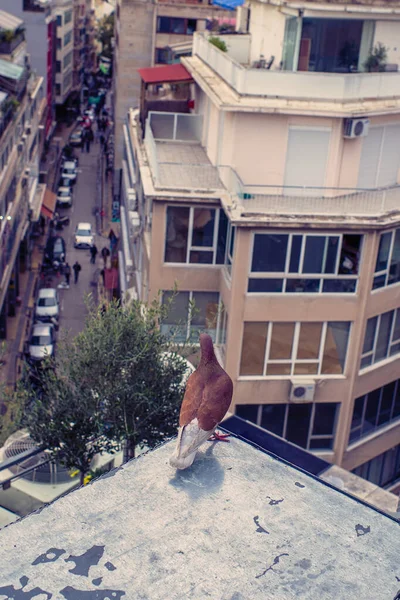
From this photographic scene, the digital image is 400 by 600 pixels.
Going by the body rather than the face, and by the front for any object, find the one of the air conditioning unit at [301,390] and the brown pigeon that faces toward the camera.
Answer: the air conditioning unit

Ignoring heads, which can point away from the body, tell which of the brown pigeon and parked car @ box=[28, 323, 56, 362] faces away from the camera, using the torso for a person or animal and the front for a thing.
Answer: the brown pigeon

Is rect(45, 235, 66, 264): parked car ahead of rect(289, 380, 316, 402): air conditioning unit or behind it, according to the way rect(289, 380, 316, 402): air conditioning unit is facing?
behind

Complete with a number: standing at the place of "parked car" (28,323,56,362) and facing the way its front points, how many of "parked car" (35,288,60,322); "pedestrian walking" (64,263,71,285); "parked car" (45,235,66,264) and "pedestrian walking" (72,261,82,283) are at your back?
4

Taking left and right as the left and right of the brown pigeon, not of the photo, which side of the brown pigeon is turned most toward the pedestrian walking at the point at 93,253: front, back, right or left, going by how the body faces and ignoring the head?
front

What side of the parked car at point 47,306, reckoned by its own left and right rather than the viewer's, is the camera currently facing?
front

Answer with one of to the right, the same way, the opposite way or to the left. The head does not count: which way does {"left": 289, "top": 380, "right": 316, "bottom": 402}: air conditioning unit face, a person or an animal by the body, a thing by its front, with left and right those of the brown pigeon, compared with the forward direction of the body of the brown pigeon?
the opposite way

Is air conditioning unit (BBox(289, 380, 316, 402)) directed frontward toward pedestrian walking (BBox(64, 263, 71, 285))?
no

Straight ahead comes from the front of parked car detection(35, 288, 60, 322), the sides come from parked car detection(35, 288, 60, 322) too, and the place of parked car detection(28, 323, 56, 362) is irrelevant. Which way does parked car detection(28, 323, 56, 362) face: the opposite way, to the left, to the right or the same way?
the same way

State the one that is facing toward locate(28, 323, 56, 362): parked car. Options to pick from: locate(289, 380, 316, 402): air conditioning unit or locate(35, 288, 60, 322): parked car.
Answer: locate(35, 288, 60, 322): parked car

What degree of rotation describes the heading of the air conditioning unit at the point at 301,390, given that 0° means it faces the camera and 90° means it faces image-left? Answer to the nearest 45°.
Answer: approximately 0°

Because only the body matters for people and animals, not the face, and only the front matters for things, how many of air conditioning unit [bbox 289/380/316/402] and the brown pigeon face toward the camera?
1

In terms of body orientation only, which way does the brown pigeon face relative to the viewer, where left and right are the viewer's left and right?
facing away from the viewer

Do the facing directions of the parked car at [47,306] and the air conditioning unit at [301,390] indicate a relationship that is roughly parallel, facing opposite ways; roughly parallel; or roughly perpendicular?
roughly parallel
